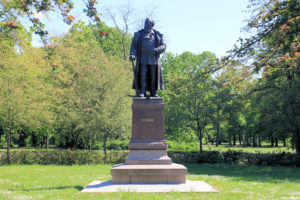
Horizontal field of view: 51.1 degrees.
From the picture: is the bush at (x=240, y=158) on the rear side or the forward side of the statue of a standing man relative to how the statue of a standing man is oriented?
on the rear side

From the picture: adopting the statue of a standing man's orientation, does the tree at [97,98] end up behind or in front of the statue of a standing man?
behind

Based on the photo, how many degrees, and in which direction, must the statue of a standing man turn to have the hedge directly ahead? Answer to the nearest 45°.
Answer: approximately 180°

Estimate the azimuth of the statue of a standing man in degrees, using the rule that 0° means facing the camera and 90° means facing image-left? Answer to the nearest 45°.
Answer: approximately 0°

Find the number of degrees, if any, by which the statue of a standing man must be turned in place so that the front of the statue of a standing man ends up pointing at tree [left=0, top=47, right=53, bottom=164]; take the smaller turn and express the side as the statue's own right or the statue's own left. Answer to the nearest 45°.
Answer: approximately 135° to the statue's own right

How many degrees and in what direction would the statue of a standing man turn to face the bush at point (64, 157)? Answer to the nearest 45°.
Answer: approximately 135° to its right
